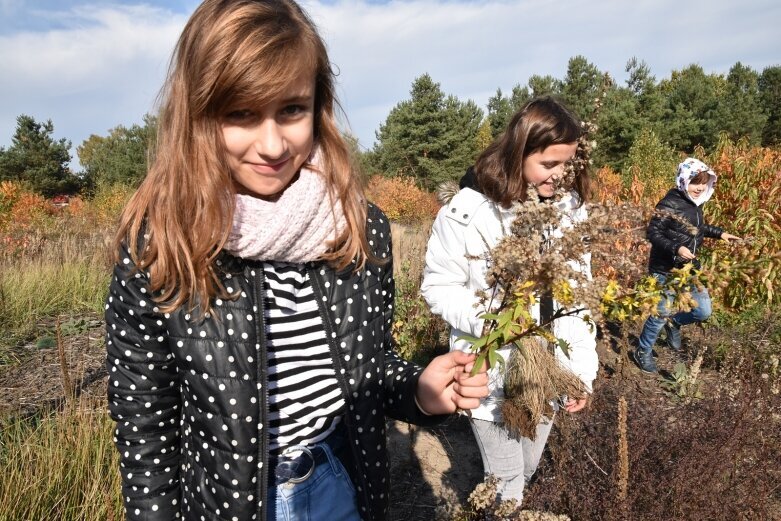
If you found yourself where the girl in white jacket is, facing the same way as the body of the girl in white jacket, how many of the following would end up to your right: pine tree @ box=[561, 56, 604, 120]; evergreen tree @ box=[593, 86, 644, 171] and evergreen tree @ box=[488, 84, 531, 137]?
0

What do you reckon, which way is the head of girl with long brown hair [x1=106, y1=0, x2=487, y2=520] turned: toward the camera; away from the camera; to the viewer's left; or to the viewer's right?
toward the camera

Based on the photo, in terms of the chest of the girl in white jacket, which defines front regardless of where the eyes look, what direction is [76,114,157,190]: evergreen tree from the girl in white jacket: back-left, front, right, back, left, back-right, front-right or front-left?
back

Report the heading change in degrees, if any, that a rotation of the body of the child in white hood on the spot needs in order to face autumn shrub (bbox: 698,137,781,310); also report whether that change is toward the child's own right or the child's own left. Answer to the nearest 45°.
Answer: approximately 135° to the child's own left

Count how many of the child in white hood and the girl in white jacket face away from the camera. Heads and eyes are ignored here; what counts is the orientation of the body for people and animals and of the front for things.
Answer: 0

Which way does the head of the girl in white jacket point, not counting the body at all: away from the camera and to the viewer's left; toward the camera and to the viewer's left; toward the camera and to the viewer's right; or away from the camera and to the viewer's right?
toward the camera and to the viewer's right

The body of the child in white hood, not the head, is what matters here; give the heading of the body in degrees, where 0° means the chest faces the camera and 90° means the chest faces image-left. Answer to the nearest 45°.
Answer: approximately 315°

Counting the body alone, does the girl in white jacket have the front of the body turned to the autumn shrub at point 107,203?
no

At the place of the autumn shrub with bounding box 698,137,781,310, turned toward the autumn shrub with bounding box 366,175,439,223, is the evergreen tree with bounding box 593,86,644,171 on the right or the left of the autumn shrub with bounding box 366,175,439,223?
right

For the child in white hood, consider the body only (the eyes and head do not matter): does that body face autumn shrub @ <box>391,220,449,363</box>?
no

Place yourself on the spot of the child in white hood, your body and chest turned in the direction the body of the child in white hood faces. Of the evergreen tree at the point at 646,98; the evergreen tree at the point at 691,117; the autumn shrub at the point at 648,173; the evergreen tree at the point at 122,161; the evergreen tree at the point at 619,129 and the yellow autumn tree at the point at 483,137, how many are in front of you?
0

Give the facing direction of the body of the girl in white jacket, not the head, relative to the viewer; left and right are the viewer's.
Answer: facing the viewer and to the right of the viewer

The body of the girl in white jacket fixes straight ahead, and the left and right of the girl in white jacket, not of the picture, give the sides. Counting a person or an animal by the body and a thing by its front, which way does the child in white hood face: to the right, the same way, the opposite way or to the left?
the same way

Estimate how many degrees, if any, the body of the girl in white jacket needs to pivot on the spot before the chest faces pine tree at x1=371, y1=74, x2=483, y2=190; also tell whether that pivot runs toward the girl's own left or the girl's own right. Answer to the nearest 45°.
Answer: approximately 135° to the girl's own left
